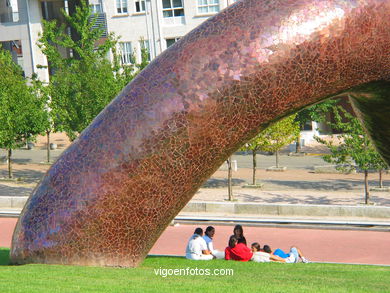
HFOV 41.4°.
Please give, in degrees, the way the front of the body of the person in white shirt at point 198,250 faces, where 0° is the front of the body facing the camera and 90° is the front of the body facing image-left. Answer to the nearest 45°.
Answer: approximately 225°

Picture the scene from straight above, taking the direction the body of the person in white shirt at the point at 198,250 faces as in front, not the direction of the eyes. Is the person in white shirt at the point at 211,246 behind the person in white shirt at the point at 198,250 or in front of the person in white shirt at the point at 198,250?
in front

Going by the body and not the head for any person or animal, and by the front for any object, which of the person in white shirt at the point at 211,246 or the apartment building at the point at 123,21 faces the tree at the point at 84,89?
the apartment building

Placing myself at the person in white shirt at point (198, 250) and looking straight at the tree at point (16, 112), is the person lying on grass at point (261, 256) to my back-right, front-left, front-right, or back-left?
back-right

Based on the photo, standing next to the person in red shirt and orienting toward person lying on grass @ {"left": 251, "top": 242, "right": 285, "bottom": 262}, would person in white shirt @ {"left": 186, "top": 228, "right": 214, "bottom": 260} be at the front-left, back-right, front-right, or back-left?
back-left

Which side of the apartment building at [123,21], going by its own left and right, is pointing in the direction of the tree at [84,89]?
front

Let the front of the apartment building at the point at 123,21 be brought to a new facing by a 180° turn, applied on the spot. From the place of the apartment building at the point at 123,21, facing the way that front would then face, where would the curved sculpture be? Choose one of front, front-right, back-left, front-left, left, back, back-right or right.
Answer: back

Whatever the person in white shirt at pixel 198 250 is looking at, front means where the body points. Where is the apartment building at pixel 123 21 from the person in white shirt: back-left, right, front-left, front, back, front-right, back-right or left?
front-left

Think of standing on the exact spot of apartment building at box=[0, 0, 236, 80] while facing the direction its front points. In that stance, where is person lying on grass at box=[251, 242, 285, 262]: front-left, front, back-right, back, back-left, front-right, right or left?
front

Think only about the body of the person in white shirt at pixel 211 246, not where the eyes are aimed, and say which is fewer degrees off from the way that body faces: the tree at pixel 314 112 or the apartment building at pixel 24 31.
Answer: the tree

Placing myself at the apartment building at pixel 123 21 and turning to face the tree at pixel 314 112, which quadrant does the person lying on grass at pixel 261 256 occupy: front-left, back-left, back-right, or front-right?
front-right
